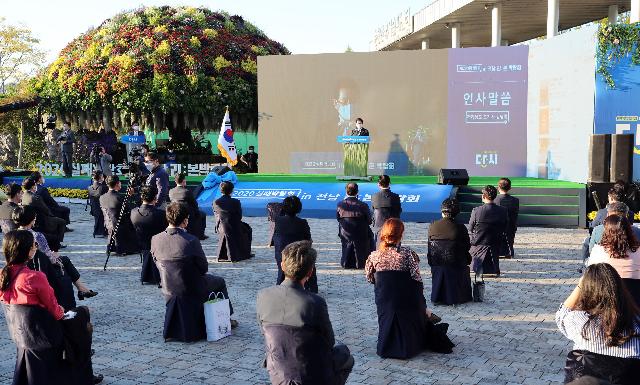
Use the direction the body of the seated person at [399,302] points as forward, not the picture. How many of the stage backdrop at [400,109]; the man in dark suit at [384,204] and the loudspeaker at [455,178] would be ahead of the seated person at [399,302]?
3

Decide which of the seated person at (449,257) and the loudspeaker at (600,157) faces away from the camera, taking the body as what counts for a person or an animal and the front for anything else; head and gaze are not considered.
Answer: the seated person

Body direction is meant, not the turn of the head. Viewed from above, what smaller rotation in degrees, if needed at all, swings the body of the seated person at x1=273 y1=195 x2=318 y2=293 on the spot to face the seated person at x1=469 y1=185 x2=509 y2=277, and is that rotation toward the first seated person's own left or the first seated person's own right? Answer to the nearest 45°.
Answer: approximately 90° to the first seated person's own right

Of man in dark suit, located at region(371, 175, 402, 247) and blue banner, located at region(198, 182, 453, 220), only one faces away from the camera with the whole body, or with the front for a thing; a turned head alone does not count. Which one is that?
the man in dark suit

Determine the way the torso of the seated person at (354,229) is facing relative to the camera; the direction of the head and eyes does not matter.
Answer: away from the camera

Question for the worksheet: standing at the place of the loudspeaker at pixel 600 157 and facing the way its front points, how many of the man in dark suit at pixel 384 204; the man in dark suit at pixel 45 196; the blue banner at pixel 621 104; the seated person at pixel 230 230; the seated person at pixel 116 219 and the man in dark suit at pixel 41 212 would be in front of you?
5

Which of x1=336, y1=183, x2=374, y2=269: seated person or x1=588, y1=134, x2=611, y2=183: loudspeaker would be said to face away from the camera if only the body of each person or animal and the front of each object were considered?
the seated person

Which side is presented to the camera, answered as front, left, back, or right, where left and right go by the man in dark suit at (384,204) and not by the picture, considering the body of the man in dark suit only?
back

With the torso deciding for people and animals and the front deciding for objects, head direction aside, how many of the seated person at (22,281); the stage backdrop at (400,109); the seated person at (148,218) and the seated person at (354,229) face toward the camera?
1

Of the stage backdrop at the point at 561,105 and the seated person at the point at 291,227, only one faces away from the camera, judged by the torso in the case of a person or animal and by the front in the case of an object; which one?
the seated person

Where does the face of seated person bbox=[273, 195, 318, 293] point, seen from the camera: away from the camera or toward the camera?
away from the camera

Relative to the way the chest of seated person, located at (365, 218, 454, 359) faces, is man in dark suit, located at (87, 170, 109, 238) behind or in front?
in front

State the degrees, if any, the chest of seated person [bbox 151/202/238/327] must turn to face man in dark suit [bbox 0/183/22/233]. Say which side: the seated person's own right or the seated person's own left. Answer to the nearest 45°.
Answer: approximately 90° to the seated person's own left

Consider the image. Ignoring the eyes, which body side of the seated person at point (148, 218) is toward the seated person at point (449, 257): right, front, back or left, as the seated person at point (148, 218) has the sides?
right

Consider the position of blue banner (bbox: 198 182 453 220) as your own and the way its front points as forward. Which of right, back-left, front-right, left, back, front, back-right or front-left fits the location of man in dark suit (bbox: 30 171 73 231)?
front-right

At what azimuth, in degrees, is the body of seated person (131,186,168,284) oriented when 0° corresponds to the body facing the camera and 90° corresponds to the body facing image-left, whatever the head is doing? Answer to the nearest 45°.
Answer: approximately 225°

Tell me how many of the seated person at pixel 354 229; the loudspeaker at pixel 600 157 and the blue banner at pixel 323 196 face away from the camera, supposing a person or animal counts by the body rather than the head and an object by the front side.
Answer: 1

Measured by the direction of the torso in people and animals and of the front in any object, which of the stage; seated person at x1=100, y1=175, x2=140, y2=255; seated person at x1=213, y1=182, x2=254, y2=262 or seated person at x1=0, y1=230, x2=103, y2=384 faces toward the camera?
the stage
